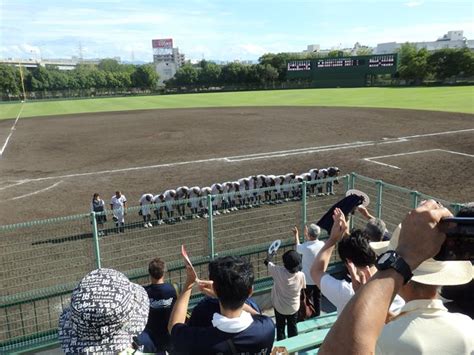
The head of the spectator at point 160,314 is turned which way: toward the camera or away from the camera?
away from the camera

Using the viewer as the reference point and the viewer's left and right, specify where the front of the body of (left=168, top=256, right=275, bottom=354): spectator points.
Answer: facing away from the viewer and to the left of the viewer

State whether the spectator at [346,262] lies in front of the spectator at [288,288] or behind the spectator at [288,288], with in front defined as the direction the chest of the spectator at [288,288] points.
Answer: behind

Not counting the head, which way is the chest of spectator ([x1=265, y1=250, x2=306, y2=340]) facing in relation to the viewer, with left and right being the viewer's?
facing away from the viewer

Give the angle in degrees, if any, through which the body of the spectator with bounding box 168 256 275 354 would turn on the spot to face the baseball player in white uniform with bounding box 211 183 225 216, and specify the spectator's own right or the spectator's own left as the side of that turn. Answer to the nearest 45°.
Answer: approximately 45° to the spectator's own right
